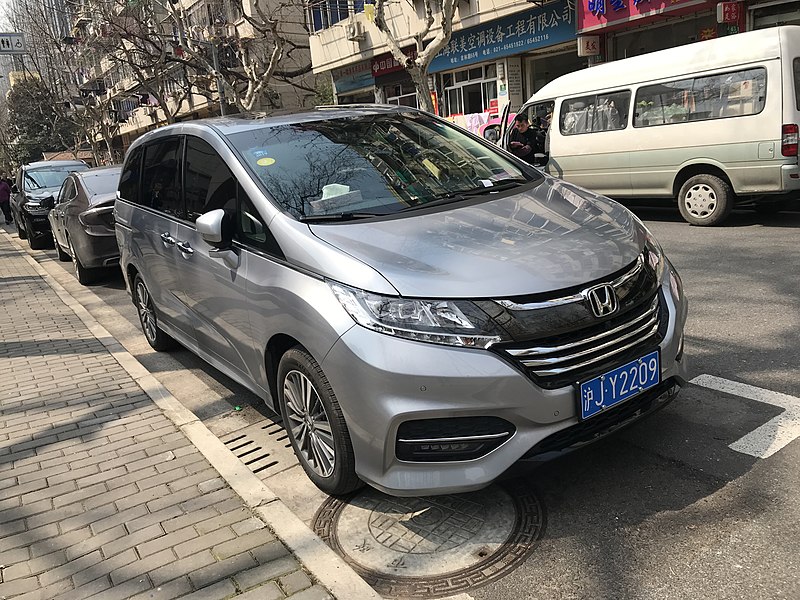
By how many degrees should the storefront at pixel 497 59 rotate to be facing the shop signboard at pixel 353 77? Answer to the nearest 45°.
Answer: approximately 90° to its right

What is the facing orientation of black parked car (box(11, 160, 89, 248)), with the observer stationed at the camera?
facing the viewer and to the right of the viewer

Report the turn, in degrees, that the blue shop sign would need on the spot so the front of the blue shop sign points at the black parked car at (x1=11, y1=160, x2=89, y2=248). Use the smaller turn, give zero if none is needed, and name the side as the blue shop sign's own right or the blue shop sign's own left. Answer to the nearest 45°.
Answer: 0° — it already faces it

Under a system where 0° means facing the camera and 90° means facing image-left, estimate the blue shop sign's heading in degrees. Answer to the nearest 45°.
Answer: approximately 45°

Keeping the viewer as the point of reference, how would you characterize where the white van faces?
facing away from the viewer and to the left of the viewer

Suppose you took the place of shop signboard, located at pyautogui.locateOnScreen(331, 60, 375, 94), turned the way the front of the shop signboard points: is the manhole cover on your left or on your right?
on your left

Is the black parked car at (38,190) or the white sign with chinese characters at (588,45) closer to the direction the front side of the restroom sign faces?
the black parked car

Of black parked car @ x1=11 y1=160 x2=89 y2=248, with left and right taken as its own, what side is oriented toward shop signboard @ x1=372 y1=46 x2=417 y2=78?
left

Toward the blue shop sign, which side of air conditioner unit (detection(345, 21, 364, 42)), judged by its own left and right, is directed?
left

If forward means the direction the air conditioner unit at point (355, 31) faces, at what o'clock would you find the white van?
The white van is roughly at 10 o'clock from the air conditioner unit.
